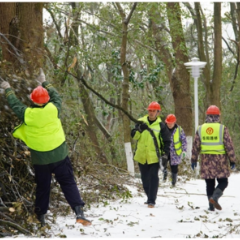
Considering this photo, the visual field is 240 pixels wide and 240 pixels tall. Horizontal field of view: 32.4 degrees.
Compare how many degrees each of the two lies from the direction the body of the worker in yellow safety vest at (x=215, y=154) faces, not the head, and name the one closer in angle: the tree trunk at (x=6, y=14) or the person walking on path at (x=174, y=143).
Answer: the person walking on path

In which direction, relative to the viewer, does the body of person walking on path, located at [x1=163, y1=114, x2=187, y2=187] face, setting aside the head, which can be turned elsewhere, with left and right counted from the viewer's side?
facing the viewer and to the left of the viewer

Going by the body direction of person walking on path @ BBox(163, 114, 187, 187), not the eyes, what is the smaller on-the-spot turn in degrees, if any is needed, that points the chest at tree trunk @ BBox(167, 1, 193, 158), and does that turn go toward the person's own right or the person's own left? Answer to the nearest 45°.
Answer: approximately 135° to the person's own right

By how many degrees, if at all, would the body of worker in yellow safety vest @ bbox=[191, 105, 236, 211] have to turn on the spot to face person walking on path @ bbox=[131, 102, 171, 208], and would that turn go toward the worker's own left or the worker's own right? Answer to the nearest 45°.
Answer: approximately 90° to the worker's own left

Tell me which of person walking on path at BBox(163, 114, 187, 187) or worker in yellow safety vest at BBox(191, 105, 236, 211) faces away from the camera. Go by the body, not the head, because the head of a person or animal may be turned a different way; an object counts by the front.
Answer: the worker in yellow safety vest

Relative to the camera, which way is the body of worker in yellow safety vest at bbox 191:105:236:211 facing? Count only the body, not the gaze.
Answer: away from the camera

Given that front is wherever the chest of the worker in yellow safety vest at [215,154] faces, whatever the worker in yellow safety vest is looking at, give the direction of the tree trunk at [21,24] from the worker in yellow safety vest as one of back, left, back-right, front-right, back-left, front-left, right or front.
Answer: left

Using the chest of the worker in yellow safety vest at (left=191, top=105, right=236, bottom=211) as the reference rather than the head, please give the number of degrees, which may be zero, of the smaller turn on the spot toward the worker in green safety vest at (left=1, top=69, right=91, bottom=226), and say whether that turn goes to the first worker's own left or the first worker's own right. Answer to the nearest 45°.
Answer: approximately 135° to the first worker's own left

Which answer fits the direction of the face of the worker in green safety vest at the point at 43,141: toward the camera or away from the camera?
away from the camera
